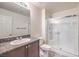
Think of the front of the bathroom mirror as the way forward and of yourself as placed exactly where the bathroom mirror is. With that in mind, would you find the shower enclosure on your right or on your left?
on your left

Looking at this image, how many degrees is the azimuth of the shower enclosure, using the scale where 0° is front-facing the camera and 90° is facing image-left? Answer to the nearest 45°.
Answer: approximately 45°

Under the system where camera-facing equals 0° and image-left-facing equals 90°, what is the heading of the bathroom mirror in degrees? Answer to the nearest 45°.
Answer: approximately 315°
